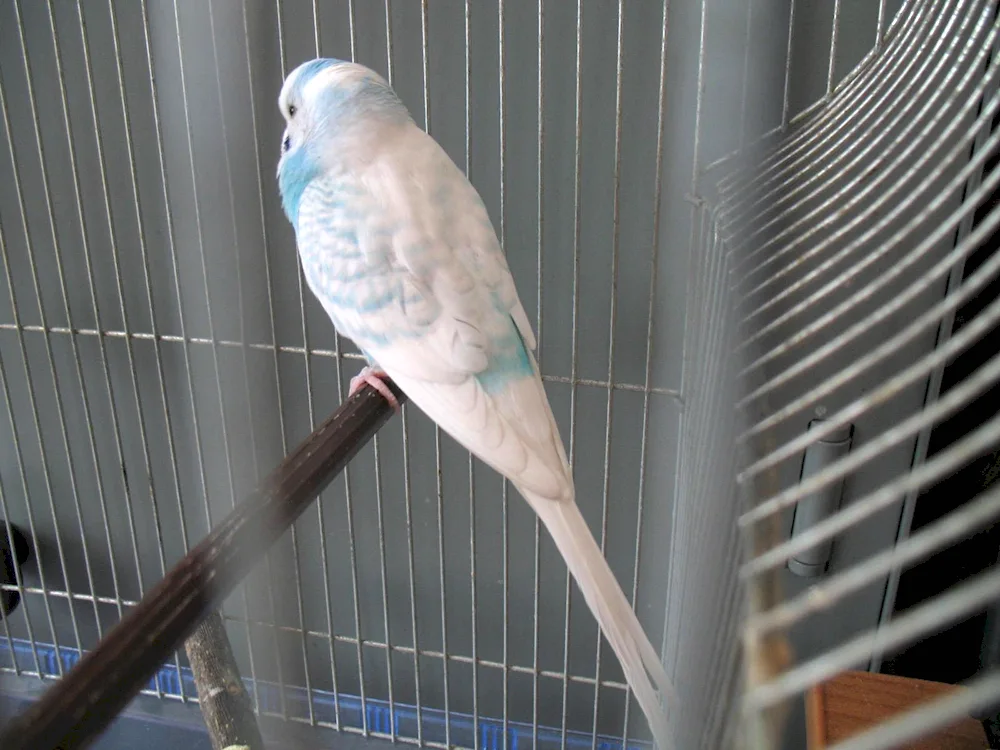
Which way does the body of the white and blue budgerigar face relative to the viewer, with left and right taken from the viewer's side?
facing away from the viewer and to the left of the viewer
